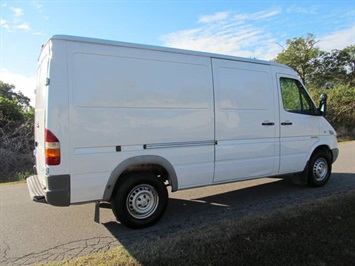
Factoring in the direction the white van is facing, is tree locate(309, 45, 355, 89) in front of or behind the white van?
in front

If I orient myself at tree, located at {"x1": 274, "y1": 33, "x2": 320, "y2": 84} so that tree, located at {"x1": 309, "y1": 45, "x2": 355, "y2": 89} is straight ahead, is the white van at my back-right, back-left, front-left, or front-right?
back-right

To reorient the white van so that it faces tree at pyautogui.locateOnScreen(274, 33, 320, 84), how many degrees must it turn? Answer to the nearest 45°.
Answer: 0° — it already faces it

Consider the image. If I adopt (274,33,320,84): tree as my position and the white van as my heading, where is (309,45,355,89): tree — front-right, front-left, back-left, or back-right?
back-left

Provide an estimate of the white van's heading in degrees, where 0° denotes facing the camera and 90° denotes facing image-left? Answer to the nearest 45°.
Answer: approximately 225°
